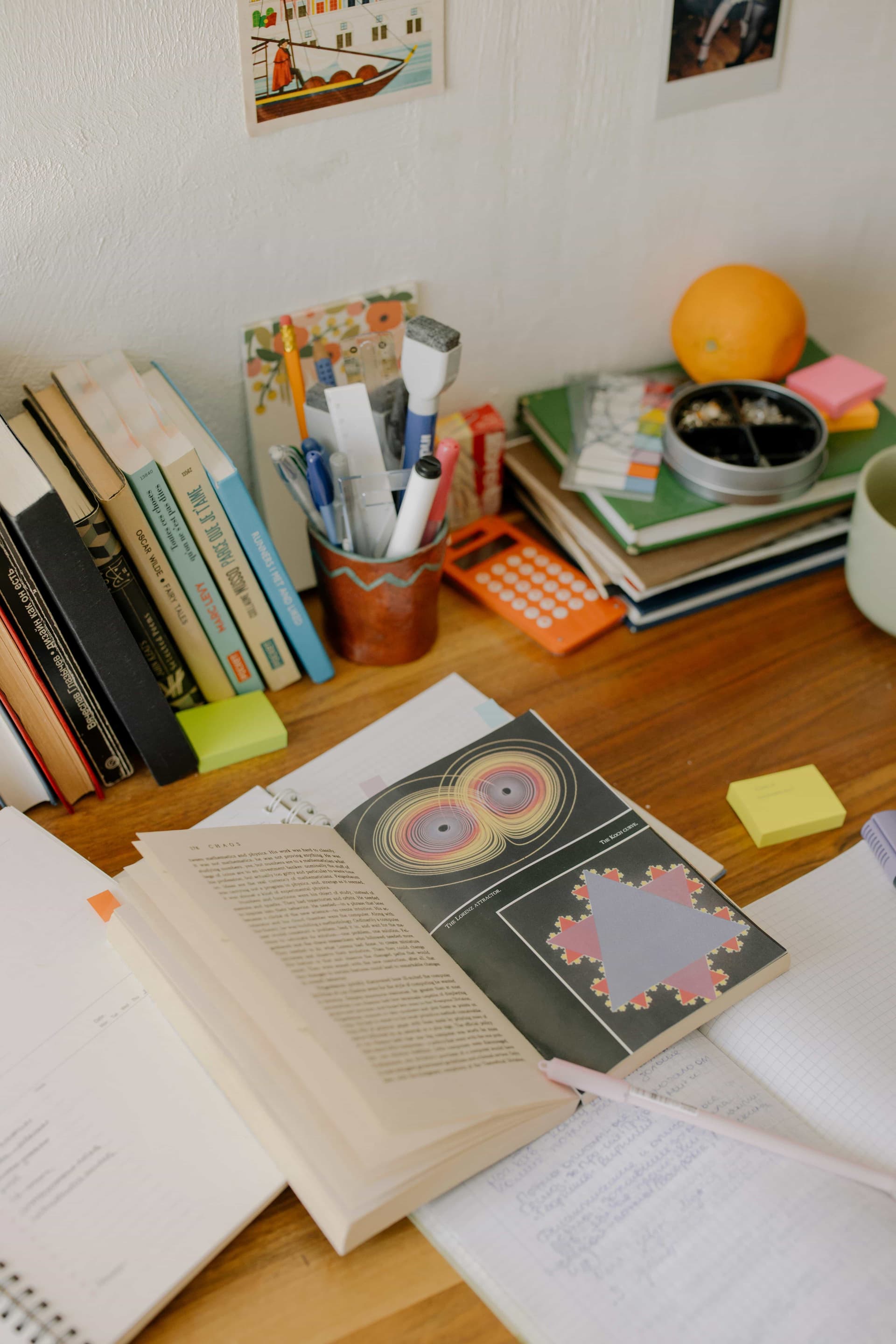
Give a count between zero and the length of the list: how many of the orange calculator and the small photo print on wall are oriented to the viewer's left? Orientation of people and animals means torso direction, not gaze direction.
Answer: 0

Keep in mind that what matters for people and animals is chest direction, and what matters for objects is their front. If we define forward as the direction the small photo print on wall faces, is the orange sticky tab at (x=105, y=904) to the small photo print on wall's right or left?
on its right

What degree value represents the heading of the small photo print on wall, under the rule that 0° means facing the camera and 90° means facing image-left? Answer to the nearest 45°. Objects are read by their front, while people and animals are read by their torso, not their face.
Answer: approximately 315°

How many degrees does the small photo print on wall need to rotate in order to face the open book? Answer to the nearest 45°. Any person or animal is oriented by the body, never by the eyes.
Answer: approximately 45° to its right
